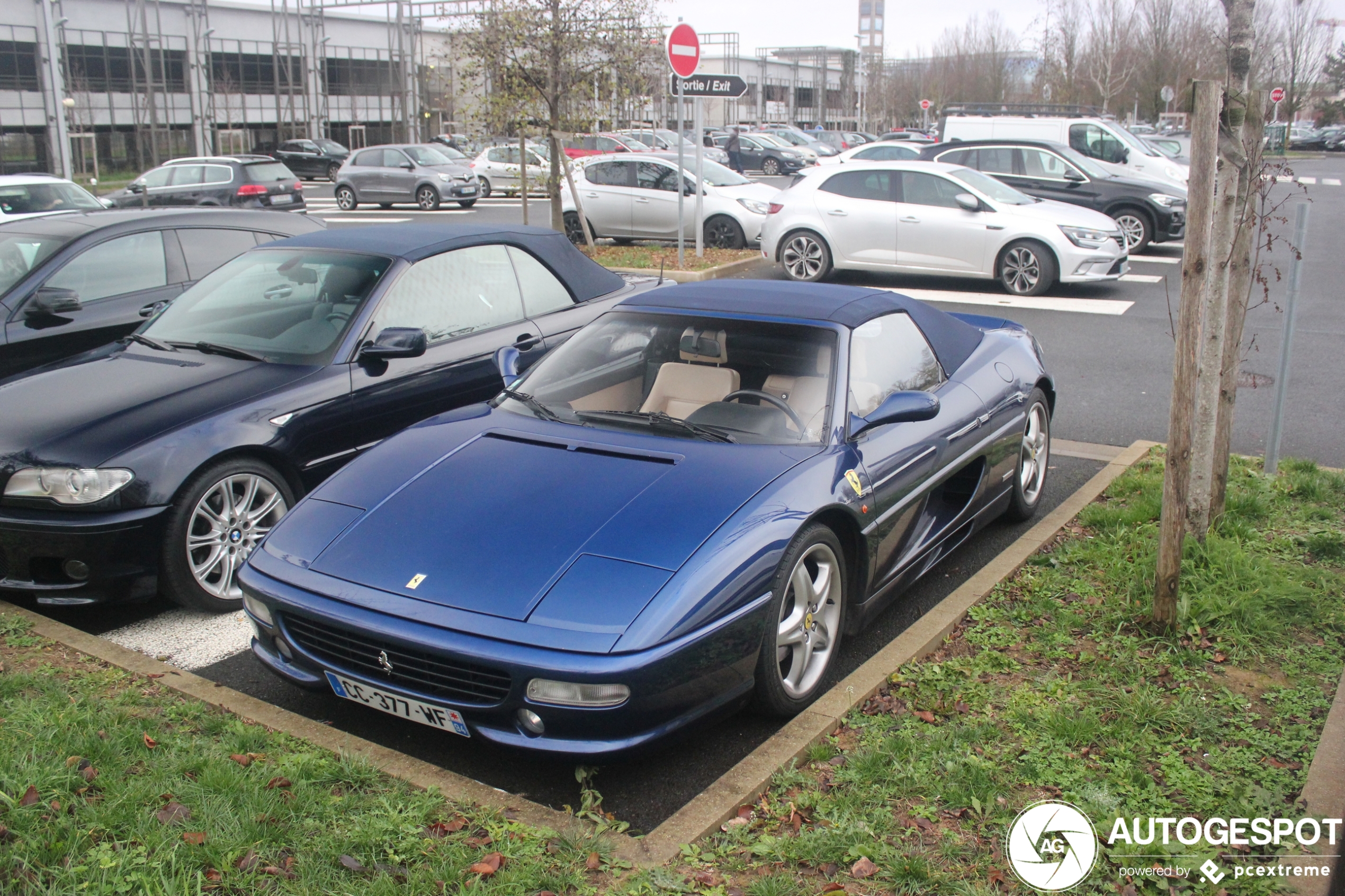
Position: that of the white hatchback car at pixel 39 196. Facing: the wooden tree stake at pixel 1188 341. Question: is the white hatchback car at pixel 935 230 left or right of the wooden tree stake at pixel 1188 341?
left

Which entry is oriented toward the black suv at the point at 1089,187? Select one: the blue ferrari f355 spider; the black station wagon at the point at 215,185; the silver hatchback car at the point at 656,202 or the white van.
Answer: the silver hatchback car

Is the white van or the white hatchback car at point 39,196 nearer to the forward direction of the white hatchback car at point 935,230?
the white van

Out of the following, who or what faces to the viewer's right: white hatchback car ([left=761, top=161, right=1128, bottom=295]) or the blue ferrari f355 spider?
the white hatchback car

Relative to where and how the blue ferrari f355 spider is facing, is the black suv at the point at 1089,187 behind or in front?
behind

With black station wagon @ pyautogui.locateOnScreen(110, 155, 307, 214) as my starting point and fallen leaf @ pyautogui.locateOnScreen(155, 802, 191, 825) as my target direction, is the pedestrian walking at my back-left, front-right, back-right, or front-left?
back-left

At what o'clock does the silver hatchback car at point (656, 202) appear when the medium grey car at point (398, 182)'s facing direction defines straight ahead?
The silver hatchback car is roughly at 1 o'clock from the medium grey car.

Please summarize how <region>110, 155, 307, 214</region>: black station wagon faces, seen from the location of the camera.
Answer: facing away from the viewer and to the left of the viewer

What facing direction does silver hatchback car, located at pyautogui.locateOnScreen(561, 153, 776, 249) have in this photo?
to the viewer's right

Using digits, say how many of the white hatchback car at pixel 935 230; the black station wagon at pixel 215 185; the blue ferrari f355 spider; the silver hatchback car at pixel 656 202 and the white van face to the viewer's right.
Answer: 3

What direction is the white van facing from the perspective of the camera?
to the viewer's right

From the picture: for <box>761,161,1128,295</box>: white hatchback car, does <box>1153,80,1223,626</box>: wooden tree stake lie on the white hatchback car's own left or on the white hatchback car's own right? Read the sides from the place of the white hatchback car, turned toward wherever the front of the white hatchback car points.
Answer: on the white hatchback car's own right

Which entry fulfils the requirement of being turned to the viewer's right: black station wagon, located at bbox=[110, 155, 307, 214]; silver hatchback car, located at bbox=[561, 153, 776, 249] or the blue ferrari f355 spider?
the silver hatchback car

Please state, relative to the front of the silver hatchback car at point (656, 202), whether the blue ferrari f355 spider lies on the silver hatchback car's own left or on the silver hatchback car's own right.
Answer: on the silver hatchback car's own right

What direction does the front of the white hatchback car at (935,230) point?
to the viewer's right

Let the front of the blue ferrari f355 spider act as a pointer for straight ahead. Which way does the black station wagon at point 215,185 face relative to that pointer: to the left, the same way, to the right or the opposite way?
to the right
